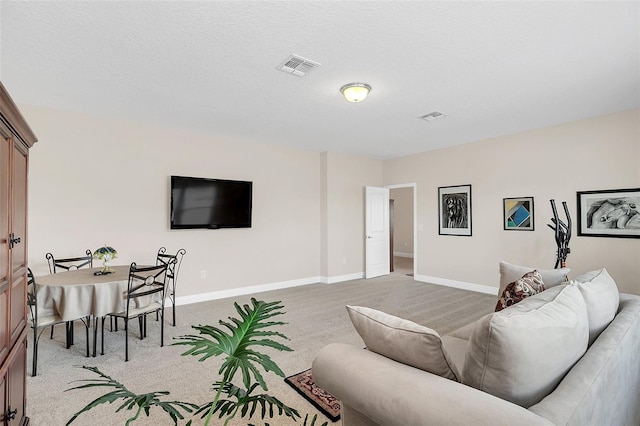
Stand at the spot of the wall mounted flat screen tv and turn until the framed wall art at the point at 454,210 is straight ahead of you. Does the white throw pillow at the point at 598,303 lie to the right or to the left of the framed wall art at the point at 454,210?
right

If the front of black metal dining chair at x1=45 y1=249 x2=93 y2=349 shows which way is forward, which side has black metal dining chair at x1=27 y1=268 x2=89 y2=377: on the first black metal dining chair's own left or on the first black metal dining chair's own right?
on the first black metal dining chair's own right

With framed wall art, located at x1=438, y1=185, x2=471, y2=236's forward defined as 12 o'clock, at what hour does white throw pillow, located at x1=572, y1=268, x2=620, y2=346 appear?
The white throw pillow is roughly at 10 o'clock from the framed wall art.

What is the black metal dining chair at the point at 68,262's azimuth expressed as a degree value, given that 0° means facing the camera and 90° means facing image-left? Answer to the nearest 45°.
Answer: approximately 315°

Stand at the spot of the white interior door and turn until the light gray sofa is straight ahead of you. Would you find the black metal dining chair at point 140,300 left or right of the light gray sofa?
right

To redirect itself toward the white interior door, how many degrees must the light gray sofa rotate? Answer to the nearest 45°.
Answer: approximately 45° to its right

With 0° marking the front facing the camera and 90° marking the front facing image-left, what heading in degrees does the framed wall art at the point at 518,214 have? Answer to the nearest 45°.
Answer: approximately 0°

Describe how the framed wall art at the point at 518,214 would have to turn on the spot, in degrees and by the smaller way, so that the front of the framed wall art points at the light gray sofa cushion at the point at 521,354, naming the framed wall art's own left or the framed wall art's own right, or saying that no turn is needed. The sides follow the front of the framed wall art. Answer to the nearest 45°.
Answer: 0° — it already faces it

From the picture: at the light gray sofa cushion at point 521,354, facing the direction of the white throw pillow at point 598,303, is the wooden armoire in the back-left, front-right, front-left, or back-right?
back-left

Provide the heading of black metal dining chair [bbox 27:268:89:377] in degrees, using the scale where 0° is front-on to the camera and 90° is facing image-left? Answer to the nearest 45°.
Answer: approximately 225°

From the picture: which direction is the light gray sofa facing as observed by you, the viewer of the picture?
facing away from the viewer and to the left of the viewer

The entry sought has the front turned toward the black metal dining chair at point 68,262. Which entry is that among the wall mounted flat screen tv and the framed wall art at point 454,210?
the framed wall art
